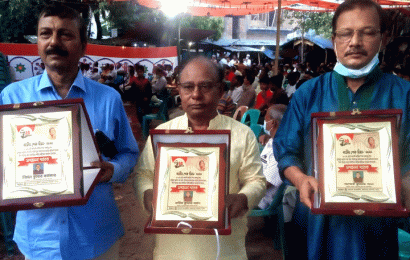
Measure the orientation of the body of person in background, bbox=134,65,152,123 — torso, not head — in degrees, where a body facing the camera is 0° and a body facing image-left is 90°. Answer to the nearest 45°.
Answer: approximately 0°

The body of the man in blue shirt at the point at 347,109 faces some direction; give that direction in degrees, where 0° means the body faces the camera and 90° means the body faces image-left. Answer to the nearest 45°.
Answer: approximately 0°

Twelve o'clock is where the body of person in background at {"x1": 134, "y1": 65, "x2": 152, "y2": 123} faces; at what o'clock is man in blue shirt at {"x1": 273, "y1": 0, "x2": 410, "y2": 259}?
The man in blue shirt is roughly at 12 o'clock from the person in background.

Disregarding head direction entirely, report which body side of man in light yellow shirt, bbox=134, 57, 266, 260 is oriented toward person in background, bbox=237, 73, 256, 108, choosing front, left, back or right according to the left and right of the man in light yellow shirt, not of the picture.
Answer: back

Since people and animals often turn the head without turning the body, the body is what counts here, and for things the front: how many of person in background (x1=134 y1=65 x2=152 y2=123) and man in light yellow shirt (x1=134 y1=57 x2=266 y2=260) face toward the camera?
2
